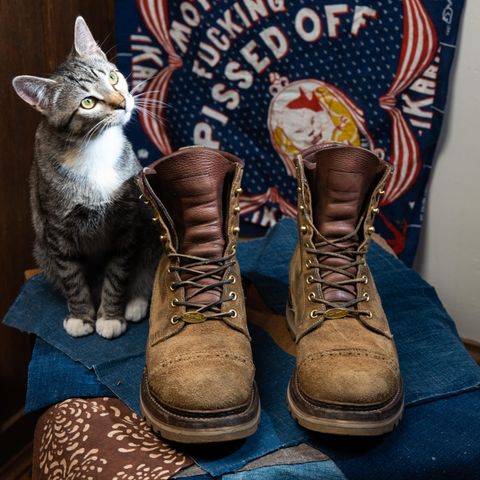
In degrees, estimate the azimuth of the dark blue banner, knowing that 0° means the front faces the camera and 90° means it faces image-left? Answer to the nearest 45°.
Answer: approximately 0°

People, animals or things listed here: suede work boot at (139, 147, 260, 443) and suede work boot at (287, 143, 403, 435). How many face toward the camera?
2

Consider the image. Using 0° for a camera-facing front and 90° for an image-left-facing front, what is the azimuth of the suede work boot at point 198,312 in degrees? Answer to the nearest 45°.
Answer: approximately 0°

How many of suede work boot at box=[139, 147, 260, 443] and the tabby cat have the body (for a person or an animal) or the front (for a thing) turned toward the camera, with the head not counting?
2
